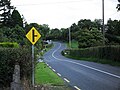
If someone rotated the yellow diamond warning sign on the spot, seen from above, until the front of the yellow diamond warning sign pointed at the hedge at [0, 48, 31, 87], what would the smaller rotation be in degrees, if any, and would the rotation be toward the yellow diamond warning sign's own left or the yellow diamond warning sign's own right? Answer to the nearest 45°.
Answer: approximately 45° to the yellow diamond warning sign's own right

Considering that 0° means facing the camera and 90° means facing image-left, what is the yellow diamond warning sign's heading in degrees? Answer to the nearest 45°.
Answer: approximately 0°
